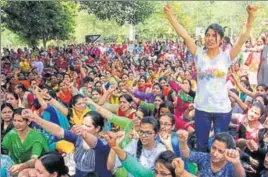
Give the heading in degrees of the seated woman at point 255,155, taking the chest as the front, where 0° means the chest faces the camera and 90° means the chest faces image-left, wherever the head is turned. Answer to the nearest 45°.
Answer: approximately 45°

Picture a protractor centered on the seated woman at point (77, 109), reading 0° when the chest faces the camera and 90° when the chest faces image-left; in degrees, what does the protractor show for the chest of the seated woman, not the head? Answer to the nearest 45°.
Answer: approximately 315°

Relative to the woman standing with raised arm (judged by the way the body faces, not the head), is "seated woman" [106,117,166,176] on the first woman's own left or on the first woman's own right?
on the first woman's own right
